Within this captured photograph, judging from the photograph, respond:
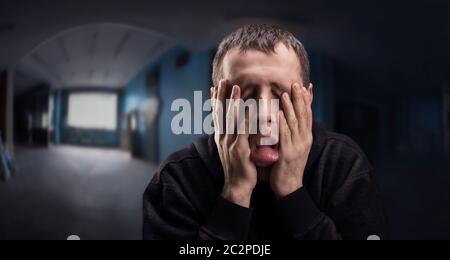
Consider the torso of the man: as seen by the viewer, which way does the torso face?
toward the camera
